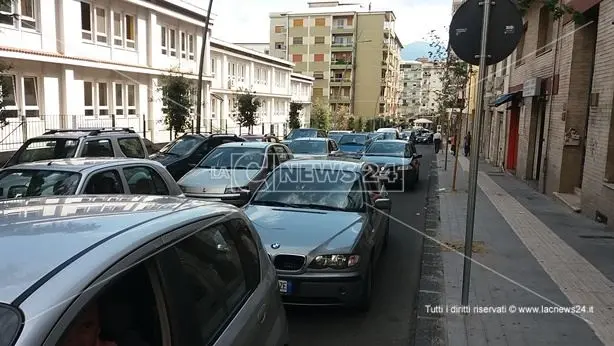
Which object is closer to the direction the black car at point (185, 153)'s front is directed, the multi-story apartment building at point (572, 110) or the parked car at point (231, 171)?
the parked car

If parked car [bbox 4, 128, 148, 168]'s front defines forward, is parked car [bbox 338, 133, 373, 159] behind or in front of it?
behind

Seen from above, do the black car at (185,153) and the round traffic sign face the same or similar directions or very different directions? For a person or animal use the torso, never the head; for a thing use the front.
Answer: very different directions

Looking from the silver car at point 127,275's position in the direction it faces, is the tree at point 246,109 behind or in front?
behind

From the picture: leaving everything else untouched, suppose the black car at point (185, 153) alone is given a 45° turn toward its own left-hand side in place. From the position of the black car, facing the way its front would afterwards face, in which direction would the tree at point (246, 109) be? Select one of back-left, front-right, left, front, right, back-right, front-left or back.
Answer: back

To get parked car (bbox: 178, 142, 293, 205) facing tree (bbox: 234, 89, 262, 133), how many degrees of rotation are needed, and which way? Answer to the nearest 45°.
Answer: approximately 135° to its right

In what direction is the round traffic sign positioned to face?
away from the camera

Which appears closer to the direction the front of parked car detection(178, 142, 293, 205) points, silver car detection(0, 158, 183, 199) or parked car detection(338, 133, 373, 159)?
the silver car

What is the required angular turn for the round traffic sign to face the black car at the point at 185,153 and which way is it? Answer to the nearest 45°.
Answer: approximately 45° to its left

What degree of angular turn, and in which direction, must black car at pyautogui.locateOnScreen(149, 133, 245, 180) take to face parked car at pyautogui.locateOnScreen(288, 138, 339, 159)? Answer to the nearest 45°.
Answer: approximately 135° to its left

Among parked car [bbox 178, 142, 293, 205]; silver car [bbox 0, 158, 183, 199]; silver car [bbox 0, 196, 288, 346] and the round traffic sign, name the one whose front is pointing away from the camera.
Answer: the round traffic sign

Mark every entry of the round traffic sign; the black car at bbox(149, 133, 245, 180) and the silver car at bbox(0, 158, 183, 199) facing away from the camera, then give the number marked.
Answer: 1

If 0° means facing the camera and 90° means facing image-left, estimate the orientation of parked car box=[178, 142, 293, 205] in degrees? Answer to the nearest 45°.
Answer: approximately 45°

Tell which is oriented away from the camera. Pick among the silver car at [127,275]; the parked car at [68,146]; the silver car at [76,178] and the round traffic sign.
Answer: the round traffic sign

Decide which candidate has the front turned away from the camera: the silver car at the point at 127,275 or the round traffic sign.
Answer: the round traffic sign
